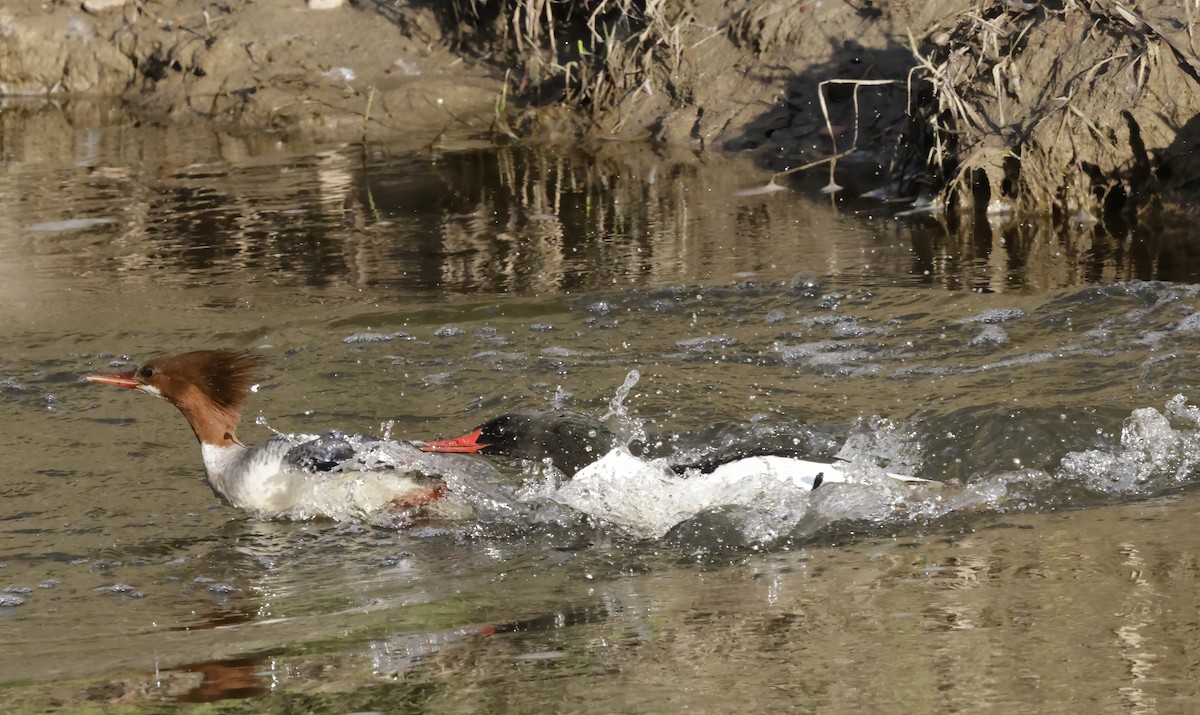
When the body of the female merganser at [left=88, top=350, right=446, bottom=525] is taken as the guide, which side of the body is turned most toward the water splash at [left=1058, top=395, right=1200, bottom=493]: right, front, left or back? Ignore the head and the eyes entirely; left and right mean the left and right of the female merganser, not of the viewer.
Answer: back

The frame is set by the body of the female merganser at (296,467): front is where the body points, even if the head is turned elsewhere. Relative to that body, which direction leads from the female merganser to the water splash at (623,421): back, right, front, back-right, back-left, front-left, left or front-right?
back

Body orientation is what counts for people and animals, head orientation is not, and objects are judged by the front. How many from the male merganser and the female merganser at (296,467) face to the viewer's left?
2

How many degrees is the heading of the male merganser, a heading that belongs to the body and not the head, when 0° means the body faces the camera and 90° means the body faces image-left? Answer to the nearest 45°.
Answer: approximately 90°

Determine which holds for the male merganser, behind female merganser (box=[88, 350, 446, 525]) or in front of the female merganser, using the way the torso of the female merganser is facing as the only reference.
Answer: behind

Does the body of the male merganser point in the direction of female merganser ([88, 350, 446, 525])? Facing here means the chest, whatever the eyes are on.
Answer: yes

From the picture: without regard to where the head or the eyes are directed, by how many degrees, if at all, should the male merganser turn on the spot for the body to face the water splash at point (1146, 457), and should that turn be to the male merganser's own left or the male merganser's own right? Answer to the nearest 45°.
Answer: approximately 180°

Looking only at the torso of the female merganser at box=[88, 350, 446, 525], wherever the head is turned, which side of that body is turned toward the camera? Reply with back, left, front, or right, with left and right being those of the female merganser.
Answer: left
